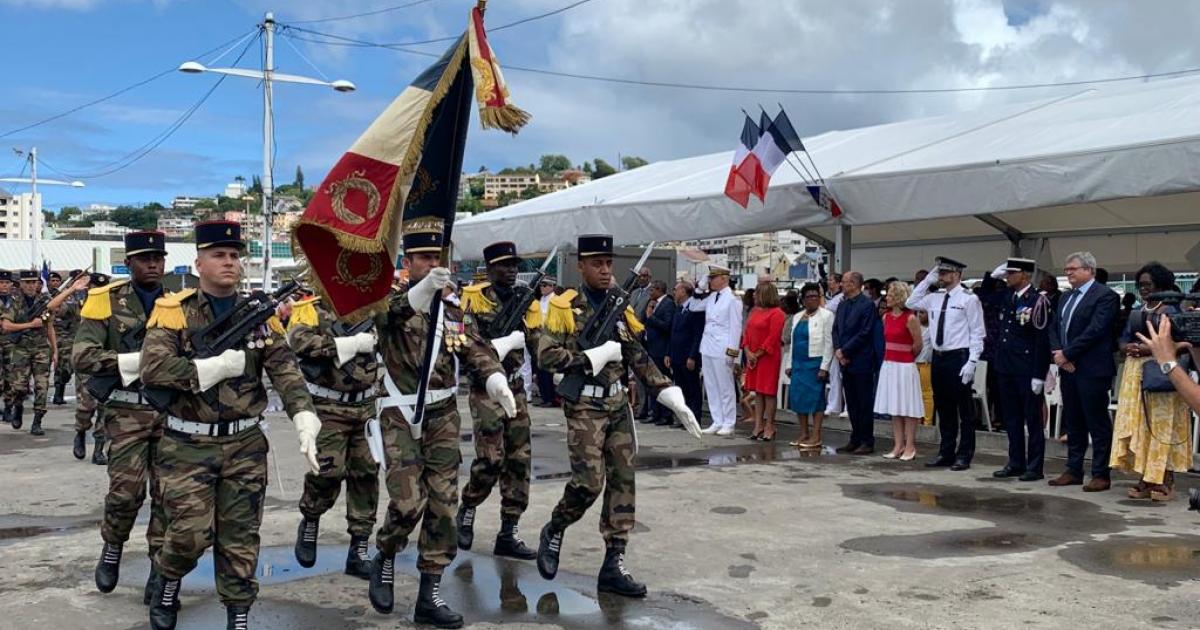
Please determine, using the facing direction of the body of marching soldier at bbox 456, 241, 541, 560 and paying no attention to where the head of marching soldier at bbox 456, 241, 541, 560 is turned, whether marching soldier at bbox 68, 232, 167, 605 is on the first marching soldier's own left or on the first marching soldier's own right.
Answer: on the first marching soldier's own right

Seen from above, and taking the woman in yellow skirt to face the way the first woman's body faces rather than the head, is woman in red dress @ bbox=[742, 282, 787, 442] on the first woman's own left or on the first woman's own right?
on the first woman's own right

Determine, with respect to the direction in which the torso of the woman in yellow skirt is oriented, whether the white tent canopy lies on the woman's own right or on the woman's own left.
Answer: on the woman's own right

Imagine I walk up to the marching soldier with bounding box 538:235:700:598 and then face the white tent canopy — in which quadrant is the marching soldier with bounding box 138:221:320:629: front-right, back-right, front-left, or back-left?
back-left

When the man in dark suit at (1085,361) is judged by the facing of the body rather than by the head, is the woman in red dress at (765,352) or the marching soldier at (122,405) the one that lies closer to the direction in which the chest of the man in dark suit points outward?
the marching soldier

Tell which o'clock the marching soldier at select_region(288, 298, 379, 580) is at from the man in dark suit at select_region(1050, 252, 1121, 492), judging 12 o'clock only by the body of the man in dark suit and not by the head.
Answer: The marching soldier is roughly at 12 o'clock from the man in dark suit.

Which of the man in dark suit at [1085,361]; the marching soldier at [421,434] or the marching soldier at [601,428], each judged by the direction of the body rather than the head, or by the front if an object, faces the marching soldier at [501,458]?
the man in dark suit

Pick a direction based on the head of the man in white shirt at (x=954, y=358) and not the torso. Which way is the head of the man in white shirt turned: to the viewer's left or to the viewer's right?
to the viewer's left

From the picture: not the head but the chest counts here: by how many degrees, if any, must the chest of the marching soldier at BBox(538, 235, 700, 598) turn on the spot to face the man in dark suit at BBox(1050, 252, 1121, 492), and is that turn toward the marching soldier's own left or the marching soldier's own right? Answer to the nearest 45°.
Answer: approximately 90° to the marching soldier's own left
